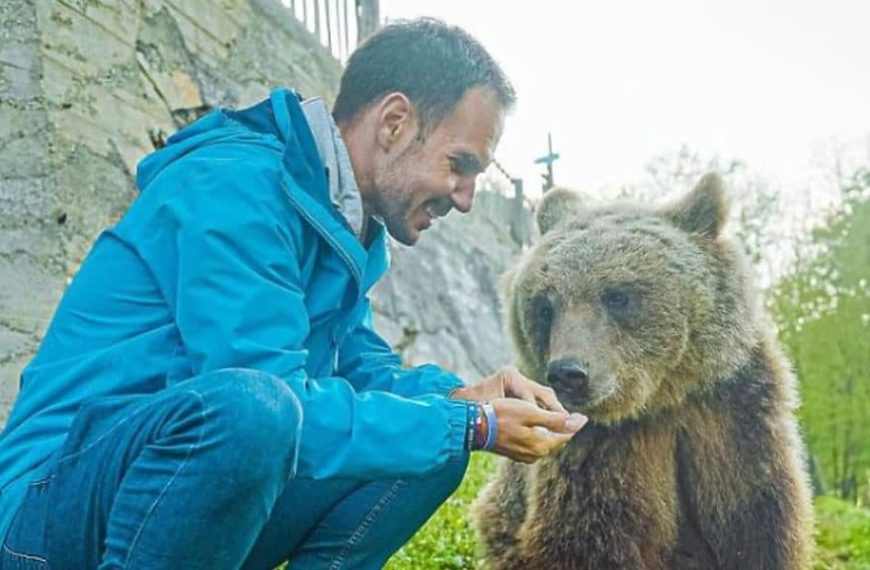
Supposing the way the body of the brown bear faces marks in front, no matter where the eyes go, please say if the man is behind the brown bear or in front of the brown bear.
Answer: in front

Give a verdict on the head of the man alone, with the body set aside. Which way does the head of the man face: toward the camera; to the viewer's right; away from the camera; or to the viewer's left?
to the viewer's right

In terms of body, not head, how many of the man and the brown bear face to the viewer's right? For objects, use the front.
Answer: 1

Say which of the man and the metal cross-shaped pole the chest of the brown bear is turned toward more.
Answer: the man

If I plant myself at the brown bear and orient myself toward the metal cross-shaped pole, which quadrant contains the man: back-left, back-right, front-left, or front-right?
back-left

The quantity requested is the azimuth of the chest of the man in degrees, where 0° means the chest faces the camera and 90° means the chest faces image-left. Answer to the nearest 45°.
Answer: approximately 270°

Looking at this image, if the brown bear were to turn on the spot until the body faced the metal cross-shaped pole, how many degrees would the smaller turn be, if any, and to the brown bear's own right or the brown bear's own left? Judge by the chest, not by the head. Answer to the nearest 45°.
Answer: approximately 135° to the brown bear's own right

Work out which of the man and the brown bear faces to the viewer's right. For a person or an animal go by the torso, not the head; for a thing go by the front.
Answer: the man

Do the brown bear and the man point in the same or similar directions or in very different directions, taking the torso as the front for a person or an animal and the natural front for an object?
very different directions

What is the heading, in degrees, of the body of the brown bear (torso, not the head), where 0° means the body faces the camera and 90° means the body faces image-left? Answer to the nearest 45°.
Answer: approximately 45°

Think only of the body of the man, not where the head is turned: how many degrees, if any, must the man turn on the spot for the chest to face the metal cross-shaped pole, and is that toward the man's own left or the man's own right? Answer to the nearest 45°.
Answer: approximately 90° to the man's own left
